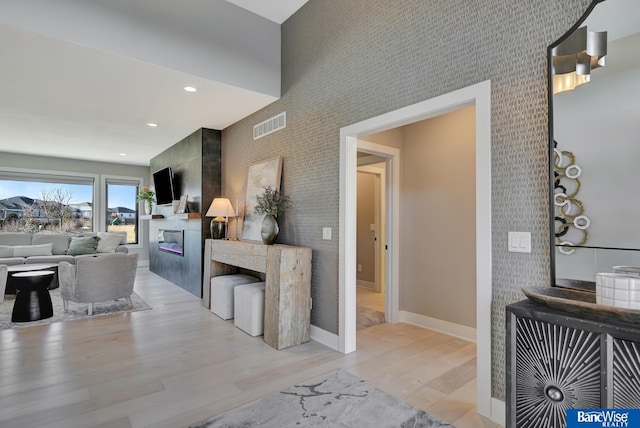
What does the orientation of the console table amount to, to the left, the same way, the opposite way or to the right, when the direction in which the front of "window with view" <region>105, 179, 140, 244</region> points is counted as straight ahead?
to the right

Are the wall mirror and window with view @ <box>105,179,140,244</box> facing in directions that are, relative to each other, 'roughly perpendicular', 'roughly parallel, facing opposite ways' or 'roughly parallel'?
roughly perpendicular

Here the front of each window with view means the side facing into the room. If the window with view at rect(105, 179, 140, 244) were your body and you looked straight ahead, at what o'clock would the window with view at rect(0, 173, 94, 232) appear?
the window with view at rect(0, 173, 94, 232) is roughly at 3 o'clock from the window with view at rect(105, 179, 140, 244).

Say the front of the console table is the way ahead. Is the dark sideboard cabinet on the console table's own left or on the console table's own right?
on the console table's own left

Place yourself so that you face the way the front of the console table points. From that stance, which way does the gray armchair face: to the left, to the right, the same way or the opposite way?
to the right

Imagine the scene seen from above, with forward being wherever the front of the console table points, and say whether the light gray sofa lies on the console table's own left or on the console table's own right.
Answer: on the console table's own right

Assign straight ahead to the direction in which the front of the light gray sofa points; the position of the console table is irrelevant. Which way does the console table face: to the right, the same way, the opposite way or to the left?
to the right

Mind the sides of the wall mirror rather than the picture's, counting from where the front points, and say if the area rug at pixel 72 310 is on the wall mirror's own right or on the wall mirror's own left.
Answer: on the wall mirror's own right

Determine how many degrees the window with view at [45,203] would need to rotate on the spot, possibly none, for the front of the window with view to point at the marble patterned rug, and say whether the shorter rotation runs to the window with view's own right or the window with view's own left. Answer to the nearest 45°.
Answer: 0° — it already faces it

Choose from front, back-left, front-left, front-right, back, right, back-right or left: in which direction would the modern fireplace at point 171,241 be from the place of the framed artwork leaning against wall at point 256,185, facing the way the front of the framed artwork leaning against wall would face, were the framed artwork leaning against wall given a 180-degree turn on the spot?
left
